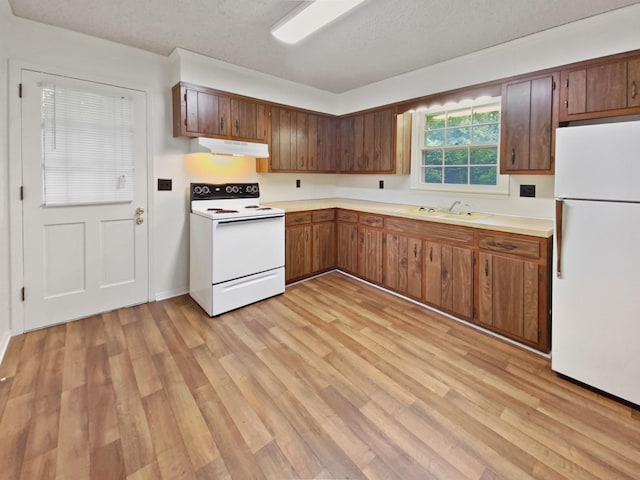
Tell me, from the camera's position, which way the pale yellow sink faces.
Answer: facing the viewer and to the left of the viewer

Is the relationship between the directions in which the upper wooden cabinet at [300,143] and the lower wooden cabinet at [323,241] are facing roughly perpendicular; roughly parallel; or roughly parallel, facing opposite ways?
roughly parallel

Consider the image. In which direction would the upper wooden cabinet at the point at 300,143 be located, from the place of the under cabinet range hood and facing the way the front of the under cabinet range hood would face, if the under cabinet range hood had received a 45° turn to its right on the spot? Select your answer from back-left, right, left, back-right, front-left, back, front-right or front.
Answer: back-left

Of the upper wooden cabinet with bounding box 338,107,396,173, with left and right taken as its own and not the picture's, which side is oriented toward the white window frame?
left

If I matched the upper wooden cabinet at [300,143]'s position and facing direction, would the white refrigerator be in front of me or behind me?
in front

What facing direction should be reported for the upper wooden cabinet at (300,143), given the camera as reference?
facing the viewer and to the right of the viewer

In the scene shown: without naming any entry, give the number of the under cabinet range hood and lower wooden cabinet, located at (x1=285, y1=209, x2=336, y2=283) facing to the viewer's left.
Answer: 0

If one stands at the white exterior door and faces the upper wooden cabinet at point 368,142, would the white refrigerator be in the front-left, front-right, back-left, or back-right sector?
front-right

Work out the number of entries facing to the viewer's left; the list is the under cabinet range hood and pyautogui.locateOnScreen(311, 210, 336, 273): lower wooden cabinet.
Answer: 0
